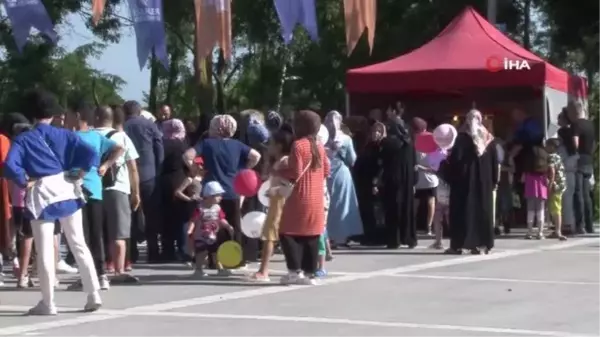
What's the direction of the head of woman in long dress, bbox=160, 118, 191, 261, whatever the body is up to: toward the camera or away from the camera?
away from the camera

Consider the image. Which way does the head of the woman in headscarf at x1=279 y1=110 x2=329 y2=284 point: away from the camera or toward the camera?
away from the camera

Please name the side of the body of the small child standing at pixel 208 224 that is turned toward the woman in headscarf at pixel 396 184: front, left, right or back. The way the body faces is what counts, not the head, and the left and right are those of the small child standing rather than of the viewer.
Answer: left

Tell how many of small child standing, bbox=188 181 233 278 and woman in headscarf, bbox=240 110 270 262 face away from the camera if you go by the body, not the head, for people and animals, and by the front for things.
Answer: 1

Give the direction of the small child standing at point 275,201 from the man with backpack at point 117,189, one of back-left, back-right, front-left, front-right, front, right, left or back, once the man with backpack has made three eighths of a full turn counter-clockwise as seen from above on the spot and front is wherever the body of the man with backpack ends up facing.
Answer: back

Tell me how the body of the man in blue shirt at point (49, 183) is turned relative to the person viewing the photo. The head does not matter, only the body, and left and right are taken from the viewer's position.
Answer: facing away from the viewer

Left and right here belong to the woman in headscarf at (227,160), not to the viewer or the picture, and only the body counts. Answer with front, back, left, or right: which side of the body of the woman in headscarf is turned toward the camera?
back

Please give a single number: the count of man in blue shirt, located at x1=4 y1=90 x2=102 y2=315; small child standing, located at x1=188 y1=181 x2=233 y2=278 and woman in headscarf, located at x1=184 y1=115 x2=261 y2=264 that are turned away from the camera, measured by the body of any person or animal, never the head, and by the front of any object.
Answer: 2

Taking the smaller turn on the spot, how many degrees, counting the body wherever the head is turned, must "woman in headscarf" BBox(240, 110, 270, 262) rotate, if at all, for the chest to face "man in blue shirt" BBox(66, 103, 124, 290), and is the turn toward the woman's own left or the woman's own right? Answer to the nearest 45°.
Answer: approximately 135° to the woman's own left

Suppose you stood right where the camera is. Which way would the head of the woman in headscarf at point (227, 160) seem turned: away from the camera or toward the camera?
away from the camera

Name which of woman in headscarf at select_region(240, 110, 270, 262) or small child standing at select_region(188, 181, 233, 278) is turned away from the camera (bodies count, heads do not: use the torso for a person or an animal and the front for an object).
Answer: the woman in headscarf

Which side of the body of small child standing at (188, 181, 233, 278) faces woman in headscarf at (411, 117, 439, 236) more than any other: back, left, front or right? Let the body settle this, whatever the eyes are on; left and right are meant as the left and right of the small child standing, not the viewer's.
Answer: left
